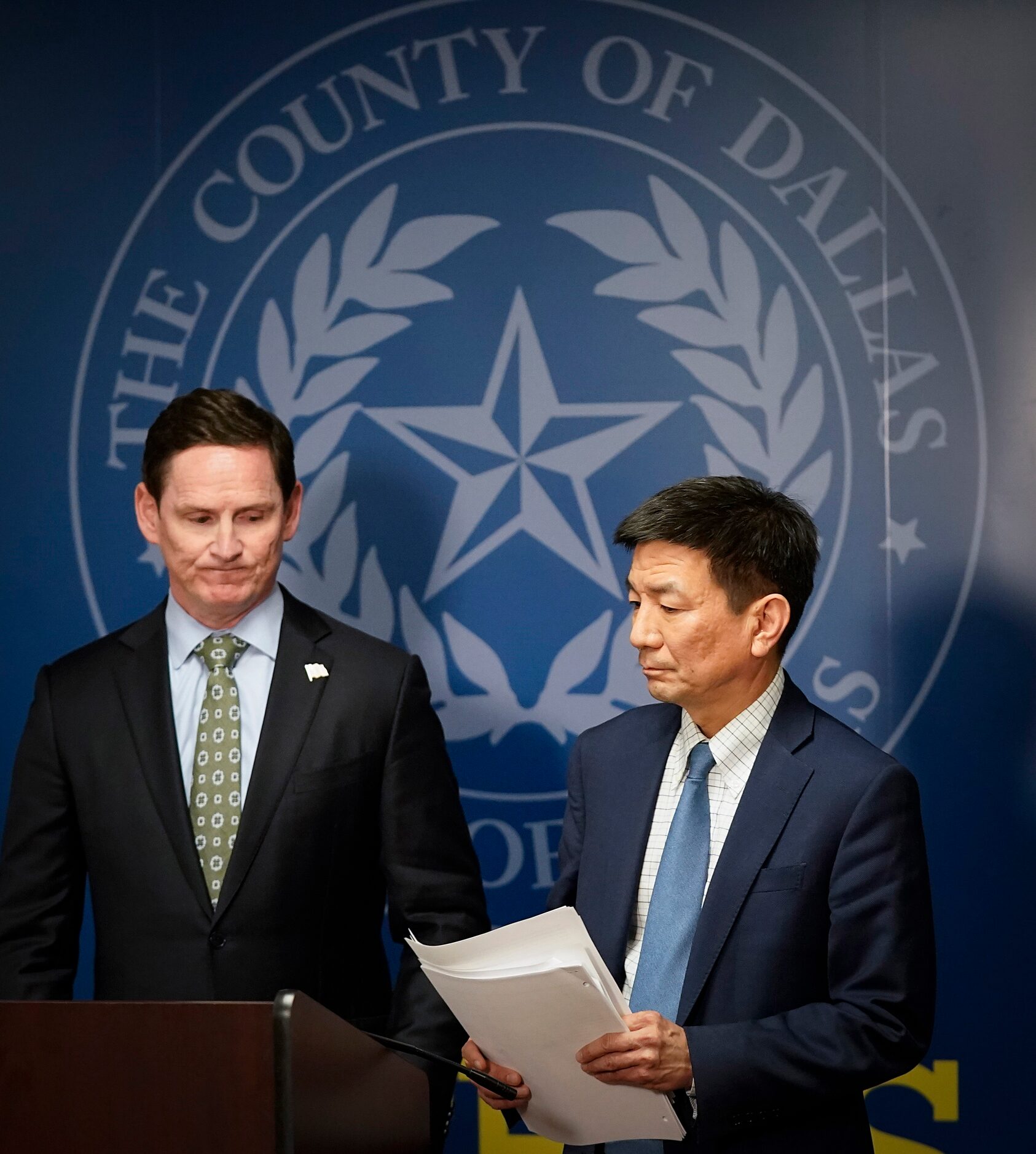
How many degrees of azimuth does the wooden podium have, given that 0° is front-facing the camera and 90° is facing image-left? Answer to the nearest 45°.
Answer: approximately 45°

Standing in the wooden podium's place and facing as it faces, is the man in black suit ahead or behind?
behind

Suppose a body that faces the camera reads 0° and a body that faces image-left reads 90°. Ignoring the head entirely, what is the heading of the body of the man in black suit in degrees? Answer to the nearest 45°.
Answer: approximately 0°

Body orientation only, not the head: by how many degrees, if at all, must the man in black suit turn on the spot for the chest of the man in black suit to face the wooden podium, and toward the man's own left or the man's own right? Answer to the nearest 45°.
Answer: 0° — they already face it
